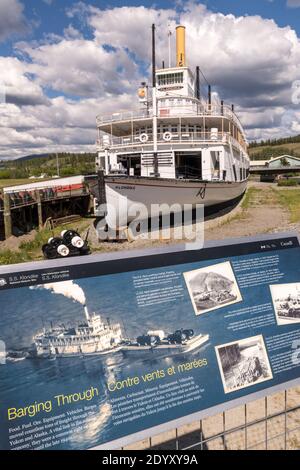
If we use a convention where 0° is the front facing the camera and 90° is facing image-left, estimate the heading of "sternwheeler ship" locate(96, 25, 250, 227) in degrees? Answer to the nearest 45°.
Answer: approximately 45°
